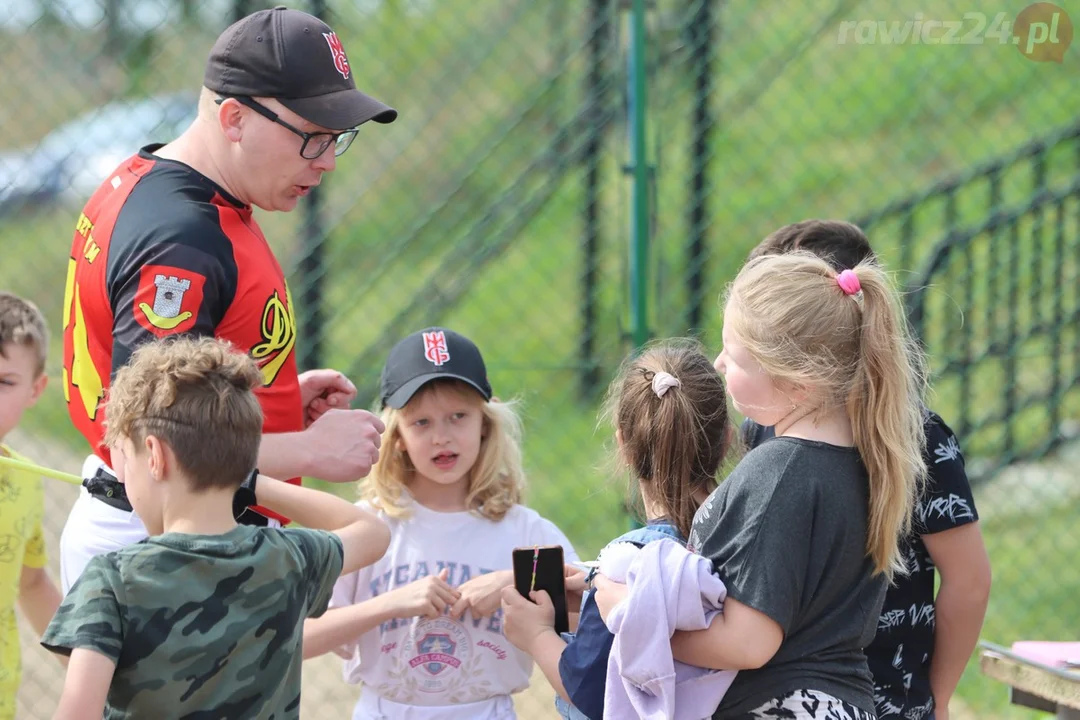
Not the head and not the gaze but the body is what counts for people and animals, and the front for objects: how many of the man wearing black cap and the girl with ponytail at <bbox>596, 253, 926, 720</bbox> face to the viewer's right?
1

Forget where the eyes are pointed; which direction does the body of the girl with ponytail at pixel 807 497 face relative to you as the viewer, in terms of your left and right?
facing away from the viewer and to the left of the viewer

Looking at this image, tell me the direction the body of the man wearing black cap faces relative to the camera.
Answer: to the viewer's right

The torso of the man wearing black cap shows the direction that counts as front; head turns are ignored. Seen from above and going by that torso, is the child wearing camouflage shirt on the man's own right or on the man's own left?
on the man's own right

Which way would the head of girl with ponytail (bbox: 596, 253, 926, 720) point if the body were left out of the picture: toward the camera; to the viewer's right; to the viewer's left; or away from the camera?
to the viewer's left

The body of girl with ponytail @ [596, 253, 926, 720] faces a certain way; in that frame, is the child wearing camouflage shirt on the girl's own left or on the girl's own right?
on the girl's own left

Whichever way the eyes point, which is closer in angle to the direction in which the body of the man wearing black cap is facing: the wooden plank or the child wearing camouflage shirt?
the wooden plank
